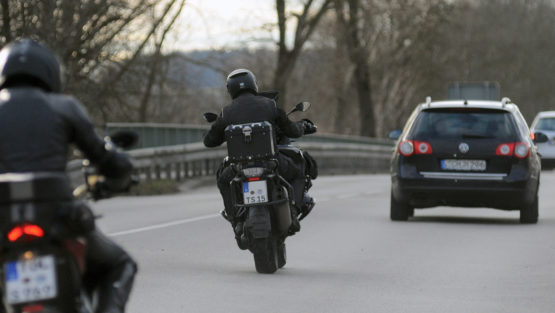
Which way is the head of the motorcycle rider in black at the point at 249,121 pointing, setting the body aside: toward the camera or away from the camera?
away from the camera

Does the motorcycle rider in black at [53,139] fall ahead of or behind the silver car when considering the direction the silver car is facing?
behind

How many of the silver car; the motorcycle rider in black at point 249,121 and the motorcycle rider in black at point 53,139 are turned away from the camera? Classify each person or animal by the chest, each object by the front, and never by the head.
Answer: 3

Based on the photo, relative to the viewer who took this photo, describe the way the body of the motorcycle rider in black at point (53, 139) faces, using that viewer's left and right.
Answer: facing away from the viewer

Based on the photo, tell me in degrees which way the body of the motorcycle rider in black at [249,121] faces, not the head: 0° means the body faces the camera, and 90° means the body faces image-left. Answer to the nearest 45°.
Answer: approximately 180°

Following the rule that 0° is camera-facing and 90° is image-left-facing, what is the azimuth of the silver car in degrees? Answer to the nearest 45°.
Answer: approximately 180°

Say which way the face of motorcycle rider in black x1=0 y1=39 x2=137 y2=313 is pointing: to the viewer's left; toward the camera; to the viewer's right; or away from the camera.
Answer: away from the camera
